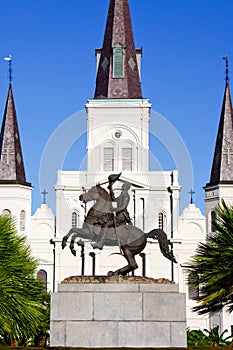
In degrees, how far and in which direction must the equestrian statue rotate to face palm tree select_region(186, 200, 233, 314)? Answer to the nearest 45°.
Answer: approximately 135° to its right

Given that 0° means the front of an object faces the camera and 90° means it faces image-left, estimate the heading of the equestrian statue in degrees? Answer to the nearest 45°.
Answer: approximately 90°

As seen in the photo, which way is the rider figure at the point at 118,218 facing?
to the viewer's left
